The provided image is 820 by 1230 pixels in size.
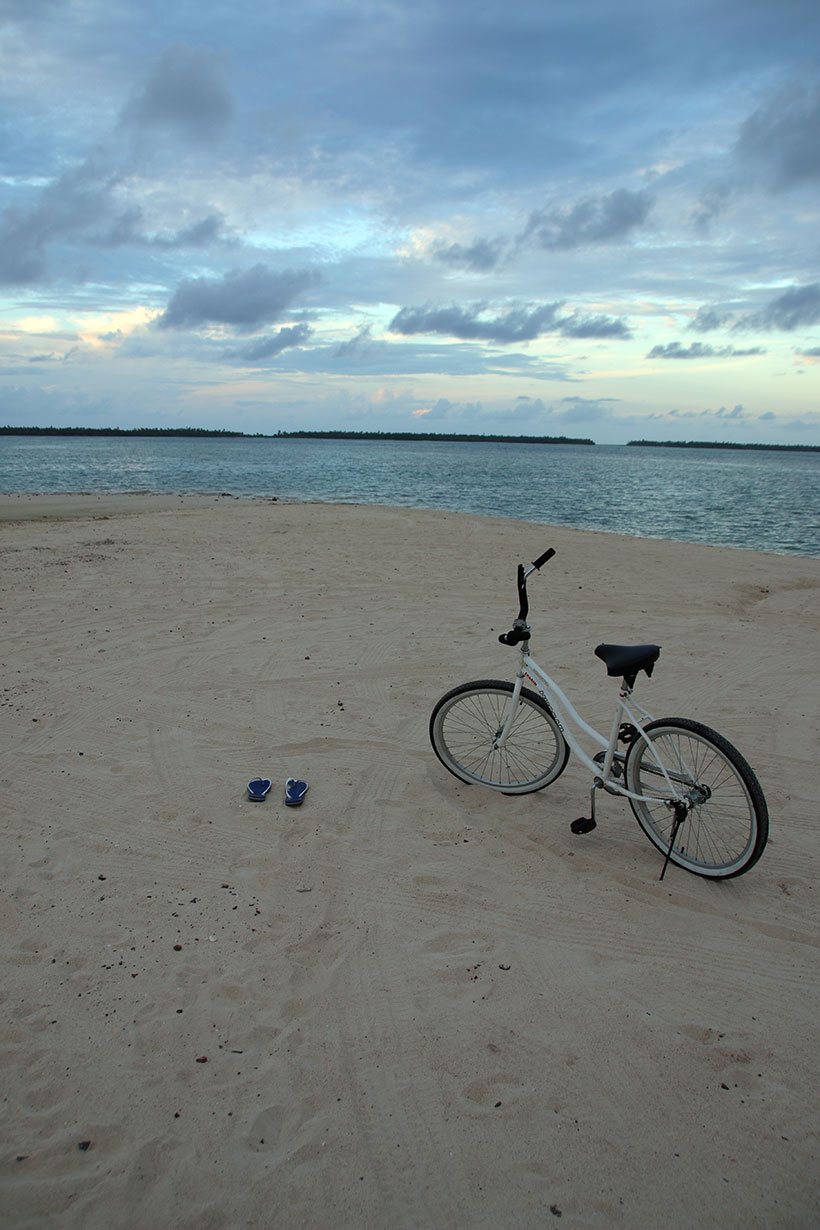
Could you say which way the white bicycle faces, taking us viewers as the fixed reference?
facing away from the viewer and to the left of the viewer

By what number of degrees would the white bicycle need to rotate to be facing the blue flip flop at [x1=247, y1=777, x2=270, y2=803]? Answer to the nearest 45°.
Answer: approximately 45° to its left

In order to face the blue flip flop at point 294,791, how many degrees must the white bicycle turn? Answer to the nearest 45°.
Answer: approximately 45° to its left
